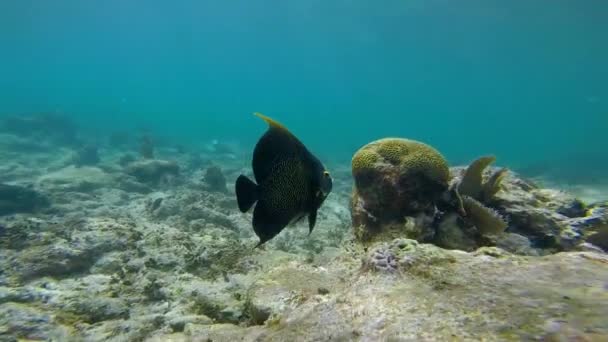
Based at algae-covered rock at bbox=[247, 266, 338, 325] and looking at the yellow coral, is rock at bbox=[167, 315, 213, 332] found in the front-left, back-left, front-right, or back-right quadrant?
back-left

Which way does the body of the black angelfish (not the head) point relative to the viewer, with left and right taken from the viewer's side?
facing to the right of the viewer

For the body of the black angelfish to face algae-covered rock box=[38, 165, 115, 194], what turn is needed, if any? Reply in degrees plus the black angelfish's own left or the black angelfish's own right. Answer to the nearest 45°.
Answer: approximately 135° to the black angelfish's own left

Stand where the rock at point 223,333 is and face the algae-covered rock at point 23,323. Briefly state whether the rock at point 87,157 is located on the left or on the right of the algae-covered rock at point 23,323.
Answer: right

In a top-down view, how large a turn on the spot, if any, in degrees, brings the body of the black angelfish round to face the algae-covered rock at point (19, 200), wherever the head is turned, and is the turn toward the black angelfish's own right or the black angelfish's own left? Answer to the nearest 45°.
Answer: approximately 135° to the black angelfish's own left

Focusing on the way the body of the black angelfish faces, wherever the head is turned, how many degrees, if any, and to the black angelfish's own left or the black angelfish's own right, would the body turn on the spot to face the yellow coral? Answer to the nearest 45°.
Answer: approximately 45° to the black angelfish's own left

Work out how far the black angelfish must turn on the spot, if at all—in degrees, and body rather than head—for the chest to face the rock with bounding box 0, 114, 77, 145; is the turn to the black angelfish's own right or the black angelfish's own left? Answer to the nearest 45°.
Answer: approximately 135° to the black angelfish's own left

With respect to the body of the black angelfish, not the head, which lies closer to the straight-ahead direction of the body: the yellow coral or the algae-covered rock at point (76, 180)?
the yellow coral
